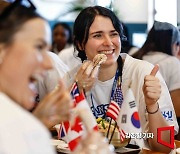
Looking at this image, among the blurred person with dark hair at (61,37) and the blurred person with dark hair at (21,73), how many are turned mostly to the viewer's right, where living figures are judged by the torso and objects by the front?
1

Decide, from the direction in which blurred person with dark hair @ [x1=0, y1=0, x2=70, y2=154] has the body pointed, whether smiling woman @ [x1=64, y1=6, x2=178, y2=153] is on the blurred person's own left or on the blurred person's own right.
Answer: on the blurred person's own left

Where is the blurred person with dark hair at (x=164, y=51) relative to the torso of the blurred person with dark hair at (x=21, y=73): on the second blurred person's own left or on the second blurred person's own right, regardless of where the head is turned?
on the second blurred person's own left

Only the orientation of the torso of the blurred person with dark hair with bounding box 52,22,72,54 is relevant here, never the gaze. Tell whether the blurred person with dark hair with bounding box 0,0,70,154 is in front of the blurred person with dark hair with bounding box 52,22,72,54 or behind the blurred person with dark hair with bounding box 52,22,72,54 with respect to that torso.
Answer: in front

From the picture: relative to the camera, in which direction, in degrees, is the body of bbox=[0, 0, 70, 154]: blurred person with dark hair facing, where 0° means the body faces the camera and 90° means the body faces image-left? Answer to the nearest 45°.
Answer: approximately 270°

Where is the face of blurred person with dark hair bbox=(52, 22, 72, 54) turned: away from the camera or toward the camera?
toward the camera

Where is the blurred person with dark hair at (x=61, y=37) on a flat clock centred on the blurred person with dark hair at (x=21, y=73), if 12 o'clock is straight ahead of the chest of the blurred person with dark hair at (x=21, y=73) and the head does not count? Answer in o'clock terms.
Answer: the blurred person with dark hair at (x=61, y=37) is roughly at 9 o'clock from the blurred person with dark hair at (x=21, y=73).

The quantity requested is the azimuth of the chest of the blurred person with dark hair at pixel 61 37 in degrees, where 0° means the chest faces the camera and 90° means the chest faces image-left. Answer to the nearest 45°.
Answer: approximately 45°
